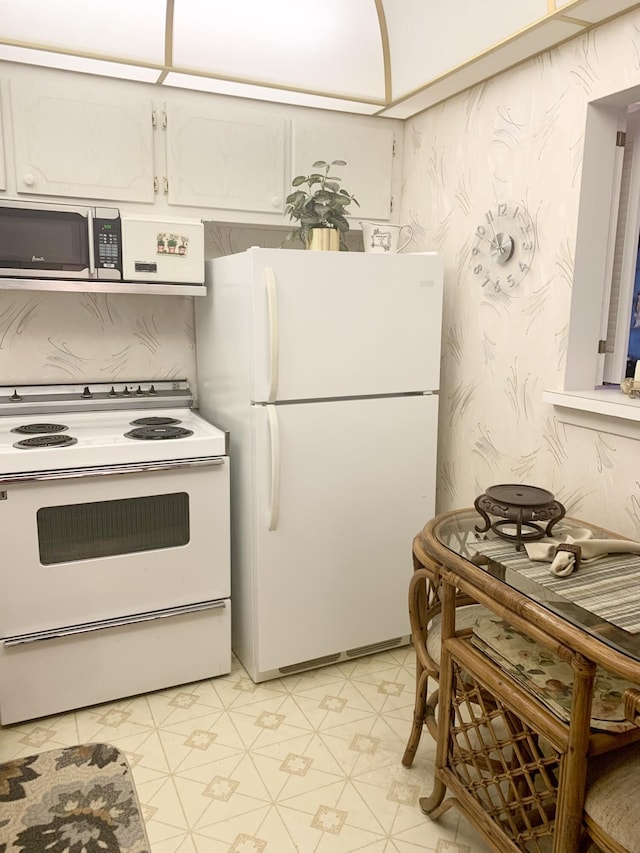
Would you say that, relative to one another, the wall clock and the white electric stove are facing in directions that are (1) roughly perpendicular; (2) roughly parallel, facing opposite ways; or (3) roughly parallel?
roughly perpendicular

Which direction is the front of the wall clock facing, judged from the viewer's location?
facing the viewer and to the left of the viewer

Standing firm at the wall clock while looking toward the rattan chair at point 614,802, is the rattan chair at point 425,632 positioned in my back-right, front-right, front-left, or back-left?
front-right

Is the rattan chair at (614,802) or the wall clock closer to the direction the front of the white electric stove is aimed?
the rattan chair

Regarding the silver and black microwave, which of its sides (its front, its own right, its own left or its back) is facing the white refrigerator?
left

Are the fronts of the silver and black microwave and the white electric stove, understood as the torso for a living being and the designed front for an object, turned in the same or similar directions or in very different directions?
same or similar directions

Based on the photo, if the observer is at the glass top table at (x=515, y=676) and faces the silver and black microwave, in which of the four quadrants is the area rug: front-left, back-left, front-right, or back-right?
front-left

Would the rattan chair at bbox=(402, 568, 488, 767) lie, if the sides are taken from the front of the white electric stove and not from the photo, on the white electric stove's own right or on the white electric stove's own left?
on the white electric stove's own left

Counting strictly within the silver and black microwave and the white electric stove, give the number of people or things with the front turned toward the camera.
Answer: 2

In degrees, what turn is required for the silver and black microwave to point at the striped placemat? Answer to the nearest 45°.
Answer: approximately 45° to its left

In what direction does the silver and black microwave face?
toward the camera

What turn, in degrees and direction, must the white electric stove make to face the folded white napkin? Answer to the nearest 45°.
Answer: approximately 45° to its left

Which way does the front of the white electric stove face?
toward the camera

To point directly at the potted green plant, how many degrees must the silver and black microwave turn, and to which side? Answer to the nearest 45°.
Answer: approximately 90° to its left

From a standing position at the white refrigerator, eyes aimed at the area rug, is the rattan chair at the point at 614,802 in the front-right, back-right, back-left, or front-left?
front-left
